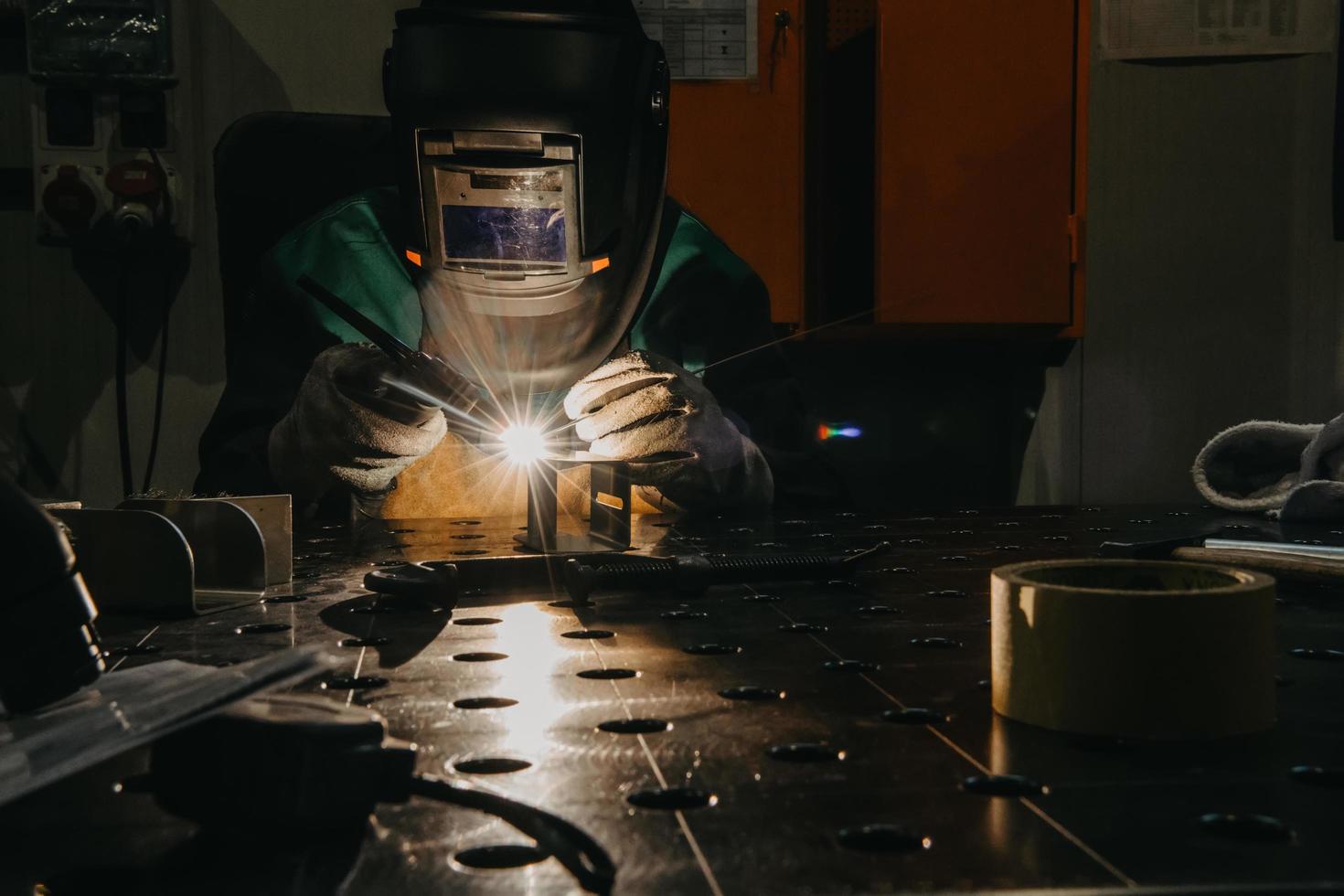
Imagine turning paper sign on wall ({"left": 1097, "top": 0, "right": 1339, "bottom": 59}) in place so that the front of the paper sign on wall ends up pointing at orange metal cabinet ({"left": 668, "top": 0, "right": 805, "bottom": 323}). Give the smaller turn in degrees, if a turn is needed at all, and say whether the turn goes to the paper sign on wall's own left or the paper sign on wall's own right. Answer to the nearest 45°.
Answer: approximately 45° to the paper sign on wall's own right

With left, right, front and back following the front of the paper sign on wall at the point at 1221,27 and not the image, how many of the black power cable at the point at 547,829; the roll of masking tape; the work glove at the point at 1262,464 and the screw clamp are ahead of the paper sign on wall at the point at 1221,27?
4

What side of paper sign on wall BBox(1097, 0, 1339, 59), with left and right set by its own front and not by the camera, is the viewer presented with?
front

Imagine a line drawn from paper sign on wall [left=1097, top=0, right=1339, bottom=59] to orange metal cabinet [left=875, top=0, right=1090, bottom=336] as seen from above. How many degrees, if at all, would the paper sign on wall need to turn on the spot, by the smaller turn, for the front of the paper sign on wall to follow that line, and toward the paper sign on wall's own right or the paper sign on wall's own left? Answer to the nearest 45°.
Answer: approximately 45° to the paper sign on wall's own right

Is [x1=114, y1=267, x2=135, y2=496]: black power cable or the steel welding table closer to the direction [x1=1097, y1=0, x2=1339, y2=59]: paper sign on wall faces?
the steel welding table

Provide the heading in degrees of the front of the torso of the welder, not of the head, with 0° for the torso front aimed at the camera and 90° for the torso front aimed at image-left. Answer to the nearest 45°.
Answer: approximately 0°

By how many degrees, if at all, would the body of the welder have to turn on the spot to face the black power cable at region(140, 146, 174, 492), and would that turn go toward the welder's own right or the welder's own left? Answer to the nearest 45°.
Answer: approximately 135° to the welder's own right

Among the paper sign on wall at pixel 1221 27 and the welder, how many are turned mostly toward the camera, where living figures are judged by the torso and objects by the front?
2

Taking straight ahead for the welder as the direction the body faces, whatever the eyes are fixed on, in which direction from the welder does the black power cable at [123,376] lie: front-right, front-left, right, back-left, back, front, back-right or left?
back-right

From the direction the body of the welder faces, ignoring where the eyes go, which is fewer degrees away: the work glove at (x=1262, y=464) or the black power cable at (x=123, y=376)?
the work glove

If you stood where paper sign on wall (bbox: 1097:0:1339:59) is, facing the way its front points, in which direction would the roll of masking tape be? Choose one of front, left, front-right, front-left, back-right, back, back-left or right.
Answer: front

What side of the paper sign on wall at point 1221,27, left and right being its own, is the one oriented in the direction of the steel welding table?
front

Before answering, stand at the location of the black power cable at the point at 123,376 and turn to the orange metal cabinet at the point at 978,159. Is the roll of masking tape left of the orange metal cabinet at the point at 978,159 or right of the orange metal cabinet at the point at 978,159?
right

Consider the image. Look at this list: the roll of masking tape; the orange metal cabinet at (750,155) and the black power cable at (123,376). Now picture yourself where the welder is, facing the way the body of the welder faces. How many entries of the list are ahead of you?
1

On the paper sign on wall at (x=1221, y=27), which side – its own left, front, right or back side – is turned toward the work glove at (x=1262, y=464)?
front

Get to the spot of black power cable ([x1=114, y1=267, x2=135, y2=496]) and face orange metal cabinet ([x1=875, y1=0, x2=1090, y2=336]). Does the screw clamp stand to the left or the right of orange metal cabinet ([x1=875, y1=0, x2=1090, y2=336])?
right
